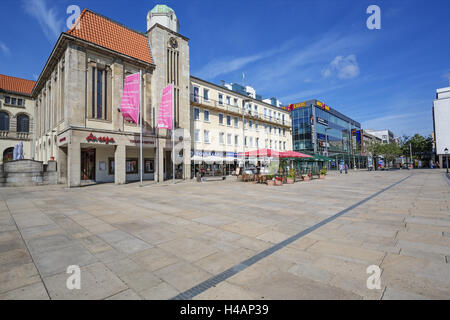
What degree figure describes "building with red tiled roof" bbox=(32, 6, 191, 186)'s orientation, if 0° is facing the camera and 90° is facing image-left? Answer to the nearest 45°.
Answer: approximately 315°

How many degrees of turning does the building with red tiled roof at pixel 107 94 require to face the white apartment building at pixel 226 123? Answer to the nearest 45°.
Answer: approximately 45° to its left

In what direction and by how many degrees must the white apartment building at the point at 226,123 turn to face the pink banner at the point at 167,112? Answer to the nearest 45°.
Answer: approximately 45° to its right

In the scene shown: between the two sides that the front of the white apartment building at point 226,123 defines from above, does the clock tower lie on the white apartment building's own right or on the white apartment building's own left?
on the white apartment building's own right

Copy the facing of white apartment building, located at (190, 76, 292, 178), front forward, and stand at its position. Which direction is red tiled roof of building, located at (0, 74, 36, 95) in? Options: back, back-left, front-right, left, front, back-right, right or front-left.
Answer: back-right

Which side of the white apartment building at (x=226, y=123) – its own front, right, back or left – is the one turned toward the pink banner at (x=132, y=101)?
right

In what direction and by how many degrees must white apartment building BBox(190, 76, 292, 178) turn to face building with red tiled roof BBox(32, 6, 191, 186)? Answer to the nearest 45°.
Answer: approximately 90° to its right

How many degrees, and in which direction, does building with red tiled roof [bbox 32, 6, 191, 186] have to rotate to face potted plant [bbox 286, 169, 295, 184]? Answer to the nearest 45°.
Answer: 0° — it already faces it
